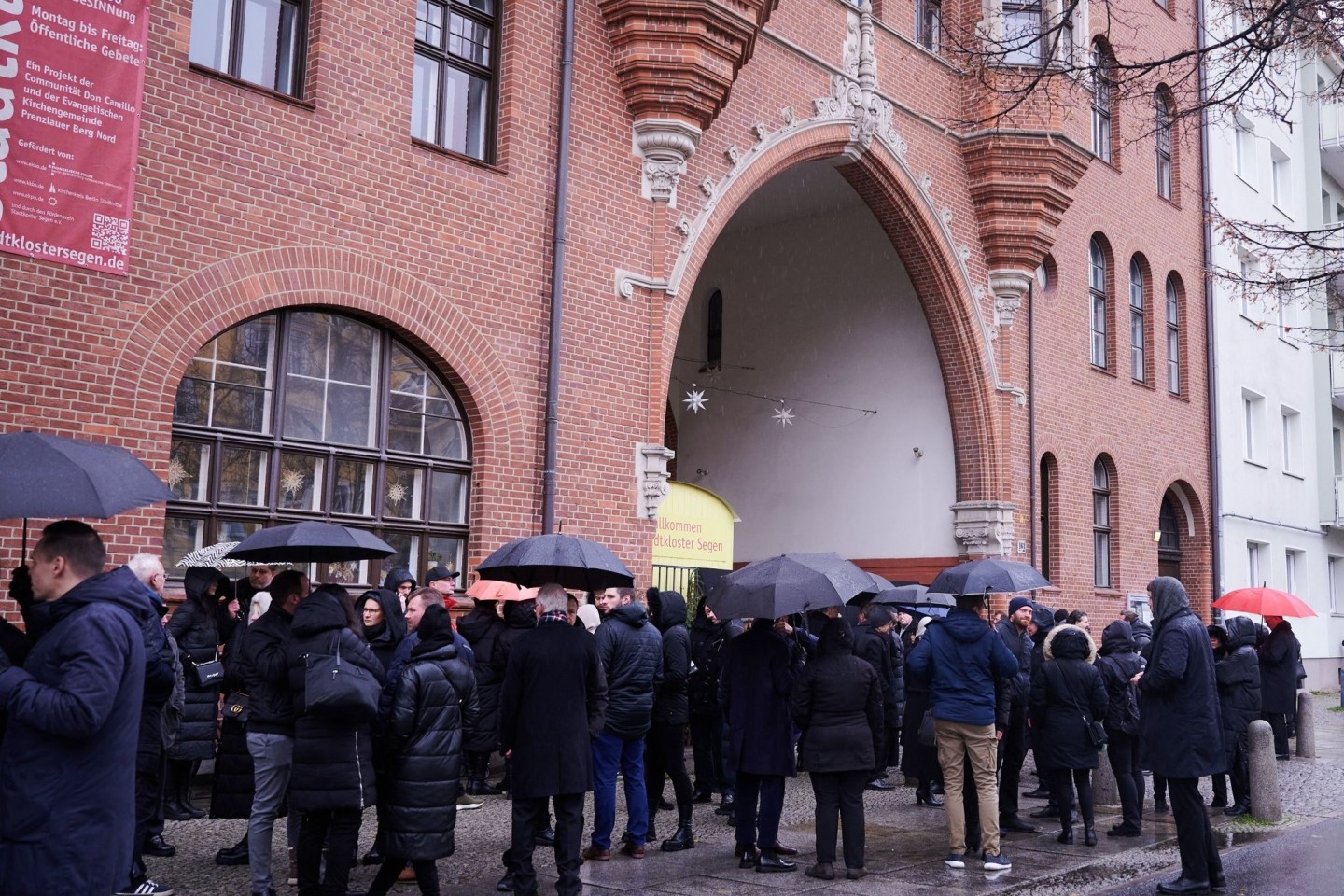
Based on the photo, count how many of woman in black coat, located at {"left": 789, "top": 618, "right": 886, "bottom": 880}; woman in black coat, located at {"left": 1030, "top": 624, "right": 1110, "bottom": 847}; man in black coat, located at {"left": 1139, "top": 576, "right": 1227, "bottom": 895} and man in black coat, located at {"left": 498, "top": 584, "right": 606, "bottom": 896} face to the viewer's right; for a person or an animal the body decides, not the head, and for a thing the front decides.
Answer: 0

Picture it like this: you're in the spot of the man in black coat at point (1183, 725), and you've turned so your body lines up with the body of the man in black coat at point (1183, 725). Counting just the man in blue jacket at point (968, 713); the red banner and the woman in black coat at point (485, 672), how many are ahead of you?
3

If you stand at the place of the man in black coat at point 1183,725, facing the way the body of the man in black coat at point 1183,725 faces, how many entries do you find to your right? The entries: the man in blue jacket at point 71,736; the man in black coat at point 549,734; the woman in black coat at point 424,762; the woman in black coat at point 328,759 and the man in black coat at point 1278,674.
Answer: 1

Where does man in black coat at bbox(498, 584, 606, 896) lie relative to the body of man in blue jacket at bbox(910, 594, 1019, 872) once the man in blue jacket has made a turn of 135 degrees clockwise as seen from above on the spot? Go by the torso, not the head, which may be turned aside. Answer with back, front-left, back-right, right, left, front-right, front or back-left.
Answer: right

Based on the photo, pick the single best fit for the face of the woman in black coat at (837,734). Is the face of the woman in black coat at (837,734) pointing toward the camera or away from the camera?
away from the camera

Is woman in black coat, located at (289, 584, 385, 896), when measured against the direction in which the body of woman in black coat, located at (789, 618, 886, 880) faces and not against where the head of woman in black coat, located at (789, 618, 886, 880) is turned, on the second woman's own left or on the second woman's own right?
on the second woman's own left

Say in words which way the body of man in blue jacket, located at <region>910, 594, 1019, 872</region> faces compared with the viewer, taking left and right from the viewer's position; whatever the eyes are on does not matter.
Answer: facing away from the viewer

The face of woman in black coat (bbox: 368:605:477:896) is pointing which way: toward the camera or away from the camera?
away from the camera

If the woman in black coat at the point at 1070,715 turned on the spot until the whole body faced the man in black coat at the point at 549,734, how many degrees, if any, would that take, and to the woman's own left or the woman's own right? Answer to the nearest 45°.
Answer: approximately 135° to the woman's own left

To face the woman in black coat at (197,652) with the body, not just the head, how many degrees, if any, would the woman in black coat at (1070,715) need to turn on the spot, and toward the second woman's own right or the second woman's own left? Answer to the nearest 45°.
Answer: approximately 135° to the second woman's own left

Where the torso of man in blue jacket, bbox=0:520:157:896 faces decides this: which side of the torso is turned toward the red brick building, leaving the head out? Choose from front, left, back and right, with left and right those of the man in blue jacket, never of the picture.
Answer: right

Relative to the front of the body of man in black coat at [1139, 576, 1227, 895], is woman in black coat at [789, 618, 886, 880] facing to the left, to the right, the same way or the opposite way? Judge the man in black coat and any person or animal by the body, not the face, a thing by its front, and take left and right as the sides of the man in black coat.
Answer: to the right

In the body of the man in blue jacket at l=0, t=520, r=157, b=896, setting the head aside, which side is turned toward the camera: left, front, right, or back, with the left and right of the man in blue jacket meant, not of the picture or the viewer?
left

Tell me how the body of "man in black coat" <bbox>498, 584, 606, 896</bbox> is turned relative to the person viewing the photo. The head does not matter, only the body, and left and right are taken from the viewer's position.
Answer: facing away from the viewer

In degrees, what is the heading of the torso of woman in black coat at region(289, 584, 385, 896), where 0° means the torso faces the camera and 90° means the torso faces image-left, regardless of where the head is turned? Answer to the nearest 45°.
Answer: approximately 225°

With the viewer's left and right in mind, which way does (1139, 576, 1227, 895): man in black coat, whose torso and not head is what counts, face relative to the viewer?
facing to the left of the viewer

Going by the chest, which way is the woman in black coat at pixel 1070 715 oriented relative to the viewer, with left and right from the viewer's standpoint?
facing away from the viewer

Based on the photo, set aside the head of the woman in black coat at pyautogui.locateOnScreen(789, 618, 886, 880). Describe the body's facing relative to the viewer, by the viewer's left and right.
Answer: facing away from the viewer
